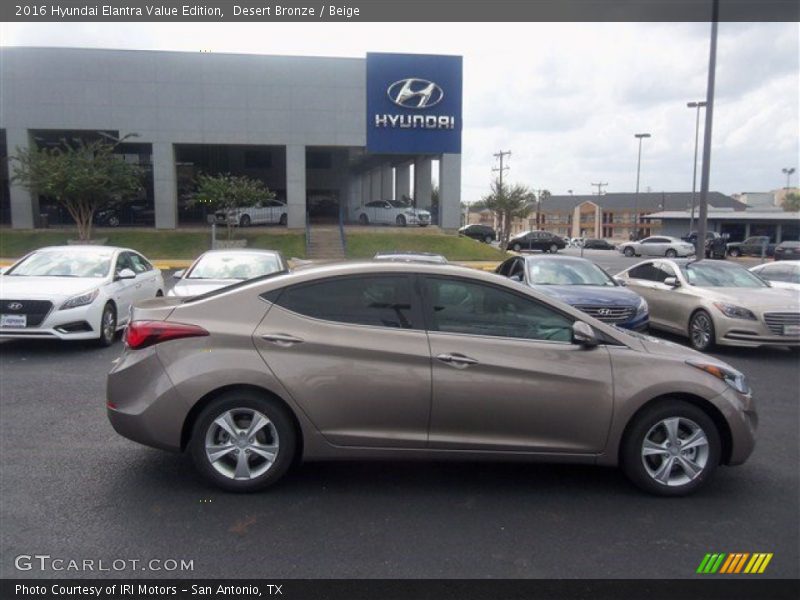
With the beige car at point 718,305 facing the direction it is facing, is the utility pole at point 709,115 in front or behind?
behind

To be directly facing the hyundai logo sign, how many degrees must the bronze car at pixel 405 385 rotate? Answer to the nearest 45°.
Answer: approximately 90° to its left

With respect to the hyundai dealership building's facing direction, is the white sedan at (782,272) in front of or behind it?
in front

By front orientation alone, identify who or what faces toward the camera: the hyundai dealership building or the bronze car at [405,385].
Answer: the hyundai dealership building

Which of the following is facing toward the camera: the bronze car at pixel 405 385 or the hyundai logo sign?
the hyundai logo sign

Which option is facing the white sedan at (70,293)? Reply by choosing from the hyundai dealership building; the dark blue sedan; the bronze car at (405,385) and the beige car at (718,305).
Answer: the hyundai dealership building

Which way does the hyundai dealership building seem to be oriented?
toward the camera

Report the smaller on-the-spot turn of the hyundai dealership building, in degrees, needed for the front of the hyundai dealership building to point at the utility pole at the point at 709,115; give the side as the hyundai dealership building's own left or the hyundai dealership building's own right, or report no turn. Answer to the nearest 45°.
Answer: approximately 45° to the hyundai dealership building's own left

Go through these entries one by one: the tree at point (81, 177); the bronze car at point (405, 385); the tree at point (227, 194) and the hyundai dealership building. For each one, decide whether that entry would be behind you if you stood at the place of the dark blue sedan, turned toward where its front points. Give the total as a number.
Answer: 3

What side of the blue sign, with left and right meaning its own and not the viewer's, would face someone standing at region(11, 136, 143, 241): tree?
right

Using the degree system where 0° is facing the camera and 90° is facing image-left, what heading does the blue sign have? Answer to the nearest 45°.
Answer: approximately 0°

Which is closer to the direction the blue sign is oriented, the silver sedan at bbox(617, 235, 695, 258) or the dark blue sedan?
the dark blue sedan

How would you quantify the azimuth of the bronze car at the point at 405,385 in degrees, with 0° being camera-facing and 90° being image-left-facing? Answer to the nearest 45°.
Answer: approximately 270°

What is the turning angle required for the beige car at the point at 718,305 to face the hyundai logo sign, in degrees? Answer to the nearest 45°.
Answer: approximately 180°

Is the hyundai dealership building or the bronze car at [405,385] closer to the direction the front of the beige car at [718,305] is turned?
the bronze car

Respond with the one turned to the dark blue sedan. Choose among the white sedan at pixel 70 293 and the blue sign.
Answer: the blue sign
